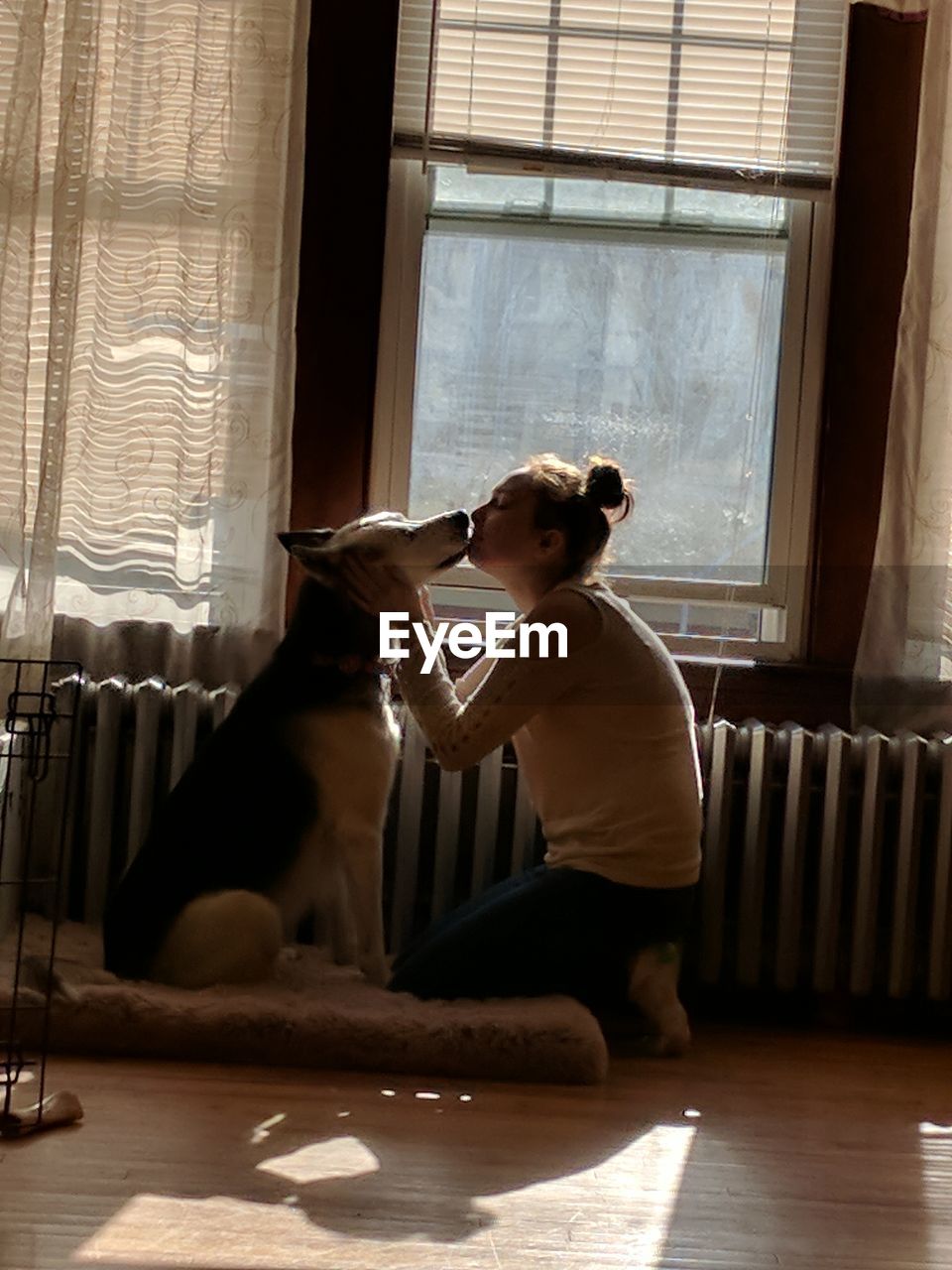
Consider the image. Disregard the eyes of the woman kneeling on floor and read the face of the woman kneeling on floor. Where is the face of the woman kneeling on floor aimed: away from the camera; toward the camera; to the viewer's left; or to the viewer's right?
to the viewer's left

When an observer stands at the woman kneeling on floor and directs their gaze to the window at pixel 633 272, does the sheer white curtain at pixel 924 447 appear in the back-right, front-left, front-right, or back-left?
front-right

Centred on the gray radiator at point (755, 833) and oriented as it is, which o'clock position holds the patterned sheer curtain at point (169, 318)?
The patterned sheer curtain is roughly at 3 o'clock from the gray radiator.

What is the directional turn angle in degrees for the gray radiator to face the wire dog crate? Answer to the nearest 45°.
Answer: approximately 90° to its right

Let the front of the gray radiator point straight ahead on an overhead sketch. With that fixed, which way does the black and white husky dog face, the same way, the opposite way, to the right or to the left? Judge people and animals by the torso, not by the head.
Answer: to the left

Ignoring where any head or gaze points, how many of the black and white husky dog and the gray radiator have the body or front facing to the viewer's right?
1

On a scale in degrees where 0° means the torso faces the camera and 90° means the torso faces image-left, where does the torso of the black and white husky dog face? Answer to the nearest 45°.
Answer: approximately 270°

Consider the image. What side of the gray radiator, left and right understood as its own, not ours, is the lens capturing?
front

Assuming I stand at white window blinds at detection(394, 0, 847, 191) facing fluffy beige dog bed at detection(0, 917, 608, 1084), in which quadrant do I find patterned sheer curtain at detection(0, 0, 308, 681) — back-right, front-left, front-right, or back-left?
front-right
